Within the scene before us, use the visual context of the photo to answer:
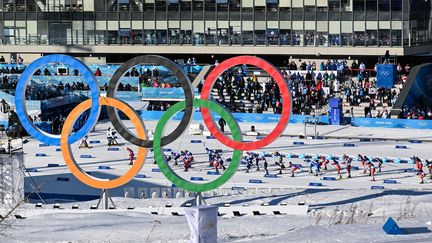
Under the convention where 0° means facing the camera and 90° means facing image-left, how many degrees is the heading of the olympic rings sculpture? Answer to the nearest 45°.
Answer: approximately 0°
